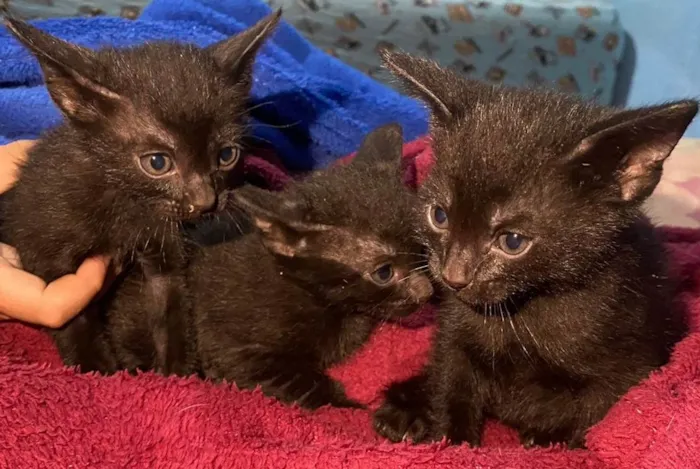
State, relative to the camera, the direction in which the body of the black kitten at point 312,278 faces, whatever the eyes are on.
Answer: to the viewer's right

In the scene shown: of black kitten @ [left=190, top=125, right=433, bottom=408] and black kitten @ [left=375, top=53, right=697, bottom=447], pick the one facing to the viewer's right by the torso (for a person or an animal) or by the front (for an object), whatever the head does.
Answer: black kitten @ [left=190, top=125, right=433, bottom=408]

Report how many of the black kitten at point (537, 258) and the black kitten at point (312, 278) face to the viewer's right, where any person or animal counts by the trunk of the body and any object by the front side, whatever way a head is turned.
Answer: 1

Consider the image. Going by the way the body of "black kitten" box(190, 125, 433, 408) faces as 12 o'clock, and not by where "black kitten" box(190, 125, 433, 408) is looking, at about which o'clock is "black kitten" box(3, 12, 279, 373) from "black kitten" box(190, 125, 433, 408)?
"black kitten" box(3, 12, 279, 373) is roughly at 6 o'clock from "black kitten" box(190, 125, 433, 408).

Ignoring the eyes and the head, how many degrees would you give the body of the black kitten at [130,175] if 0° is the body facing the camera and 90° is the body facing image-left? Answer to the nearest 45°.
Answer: approximately 315°

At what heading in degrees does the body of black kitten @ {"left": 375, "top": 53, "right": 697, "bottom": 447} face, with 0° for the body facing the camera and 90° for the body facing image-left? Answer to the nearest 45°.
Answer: approximately 45°
